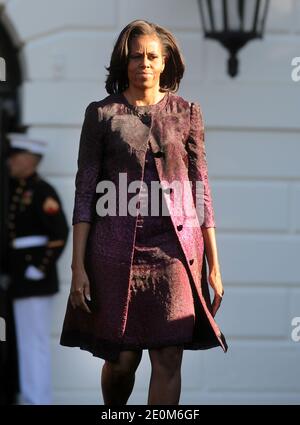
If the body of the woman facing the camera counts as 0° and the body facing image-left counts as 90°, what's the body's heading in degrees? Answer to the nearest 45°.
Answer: approximately 0°

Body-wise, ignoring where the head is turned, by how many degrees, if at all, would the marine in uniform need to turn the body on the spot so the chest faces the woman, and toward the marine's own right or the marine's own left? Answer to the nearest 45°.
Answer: approximately 45° to the marine's own left

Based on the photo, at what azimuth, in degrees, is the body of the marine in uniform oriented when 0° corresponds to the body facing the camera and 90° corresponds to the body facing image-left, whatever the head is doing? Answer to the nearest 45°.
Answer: approximately 45°
